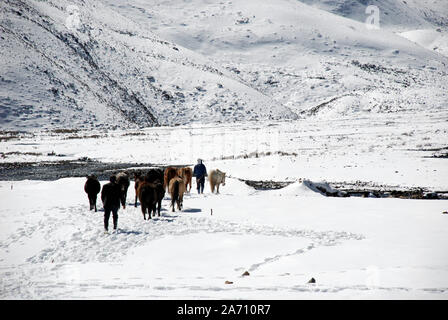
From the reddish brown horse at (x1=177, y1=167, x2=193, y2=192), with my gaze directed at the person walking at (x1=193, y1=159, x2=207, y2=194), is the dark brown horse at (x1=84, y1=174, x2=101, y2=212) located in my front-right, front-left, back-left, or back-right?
back-right

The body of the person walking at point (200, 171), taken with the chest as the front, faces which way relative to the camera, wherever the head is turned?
away from the camera

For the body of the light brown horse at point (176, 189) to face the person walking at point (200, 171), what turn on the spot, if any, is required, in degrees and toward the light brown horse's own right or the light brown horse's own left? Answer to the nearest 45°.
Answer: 0° — it already faces them

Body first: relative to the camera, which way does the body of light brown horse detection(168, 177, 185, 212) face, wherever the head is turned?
away from the camera

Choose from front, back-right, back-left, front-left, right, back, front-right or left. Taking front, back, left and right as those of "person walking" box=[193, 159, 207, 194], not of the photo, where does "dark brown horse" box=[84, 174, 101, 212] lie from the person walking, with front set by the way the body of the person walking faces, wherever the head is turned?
back-left

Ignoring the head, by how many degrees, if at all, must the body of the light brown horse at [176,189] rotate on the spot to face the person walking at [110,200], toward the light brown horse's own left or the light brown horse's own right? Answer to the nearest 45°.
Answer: approximately 135° to the light brown horse's own left

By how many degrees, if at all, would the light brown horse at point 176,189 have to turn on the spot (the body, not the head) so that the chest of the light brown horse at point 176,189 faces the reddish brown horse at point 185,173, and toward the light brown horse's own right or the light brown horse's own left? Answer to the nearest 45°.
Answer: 0° — it already faces it

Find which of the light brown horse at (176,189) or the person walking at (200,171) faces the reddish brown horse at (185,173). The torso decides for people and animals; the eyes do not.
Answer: the light brown horse at (176,189)

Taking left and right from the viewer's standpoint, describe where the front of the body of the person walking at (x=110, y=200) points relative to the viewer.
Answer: facing away from the viewer

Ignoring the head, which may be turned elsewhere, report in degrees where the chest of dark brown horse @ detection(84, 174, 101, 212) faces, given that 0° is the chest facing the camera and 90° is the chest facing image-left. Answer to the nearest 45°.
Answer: approximately 180°

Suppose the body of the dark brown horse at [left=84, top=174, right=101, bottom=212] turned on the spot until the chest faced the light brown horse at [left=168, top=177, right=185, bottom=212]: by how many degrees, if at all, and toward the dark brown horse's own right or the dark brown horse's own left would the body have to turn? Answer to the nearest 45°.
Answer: approximately 90° to the dark brown horse's own right

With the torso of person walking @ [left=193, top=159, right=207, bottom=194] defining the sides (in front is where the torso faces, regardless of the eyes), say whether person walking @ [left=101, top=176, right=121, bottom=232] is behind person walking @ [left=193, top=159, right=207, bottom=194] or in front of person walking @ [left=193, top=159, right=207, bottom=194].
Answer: behind

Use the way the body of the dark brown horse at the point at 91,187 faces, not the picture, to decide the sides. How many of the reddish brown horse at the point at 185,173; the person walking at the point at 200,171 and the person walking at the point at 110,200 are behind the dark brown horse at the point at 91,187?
1
